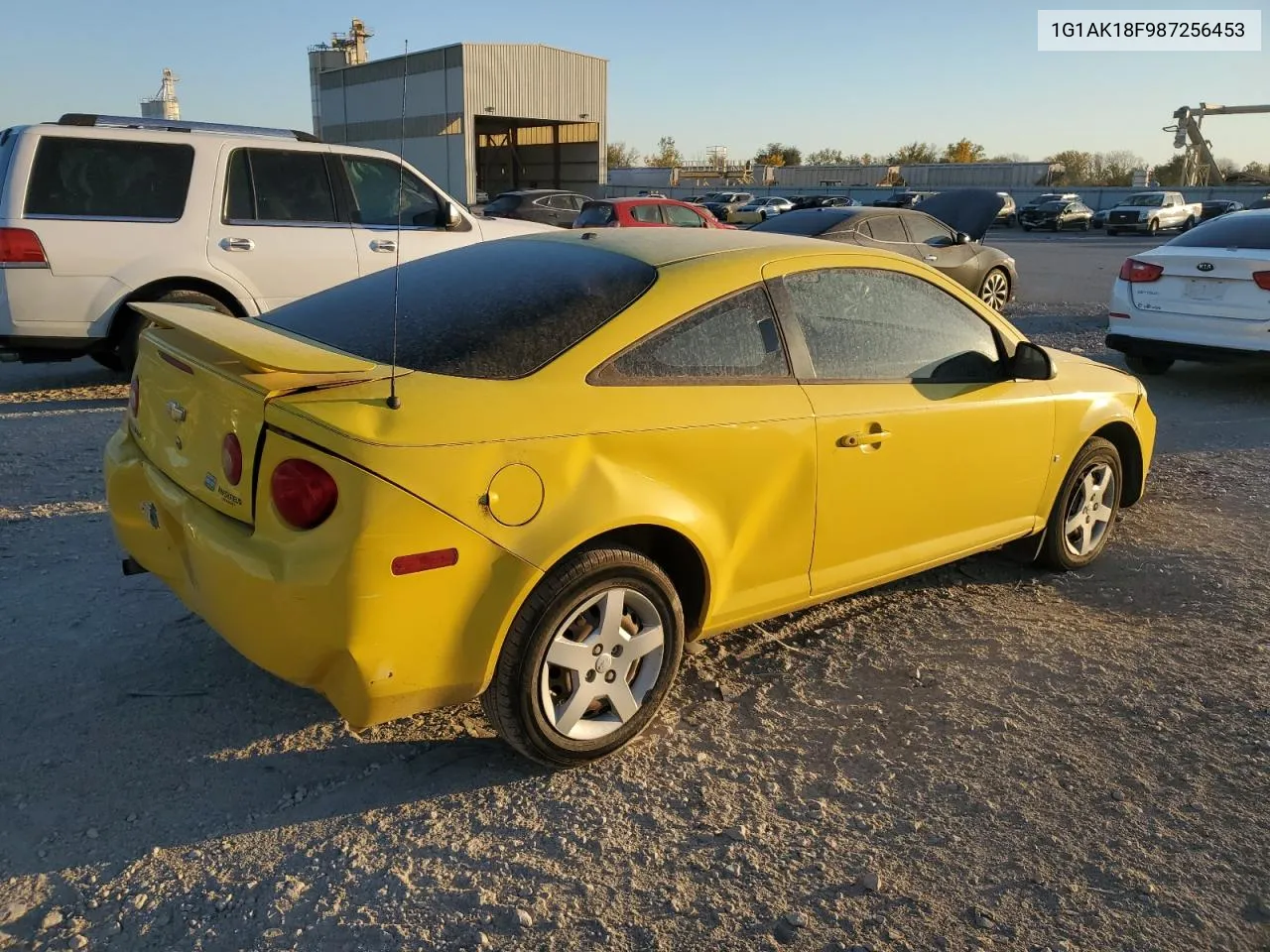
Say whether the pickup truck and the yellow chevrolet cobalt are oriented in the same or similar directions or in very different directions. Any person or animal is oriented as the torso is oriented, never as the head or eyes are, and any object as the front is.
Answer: very different directions

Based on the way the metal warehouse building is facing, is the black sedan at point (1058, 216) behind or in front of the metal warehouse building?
in front

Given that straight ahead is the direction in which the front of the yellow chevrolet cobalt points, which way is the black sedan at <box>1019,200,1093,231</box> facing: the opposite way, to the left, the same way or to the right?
the opposite way

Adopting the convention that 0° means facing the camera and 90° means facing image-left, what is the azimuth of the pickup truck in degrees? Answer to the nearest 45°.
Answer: approximately 45°

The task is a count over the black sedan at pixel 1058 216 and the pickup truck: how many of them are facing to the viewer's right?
0

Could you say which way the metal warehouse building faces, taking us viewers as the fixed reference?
facing the viewer and to the right of the viewer

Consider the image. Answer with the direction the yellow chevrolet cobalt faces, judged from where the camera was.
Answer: facing away from the viewer and to the right of the viewer

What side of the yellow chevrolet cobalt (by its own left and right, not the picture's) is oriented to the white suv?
left

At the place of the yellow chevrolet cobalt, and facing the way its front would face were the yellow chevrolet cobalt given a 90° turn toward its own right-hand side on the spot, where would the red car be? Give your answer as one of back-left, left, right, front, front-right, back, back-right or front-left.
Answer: back-left

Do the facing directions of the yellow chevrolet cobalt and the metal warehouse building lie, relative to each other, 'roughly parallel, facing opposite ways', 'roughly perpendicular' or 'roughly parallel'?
roughly perpendicular

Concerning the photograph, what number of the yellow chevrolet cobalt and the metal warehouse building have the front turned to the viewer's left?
0
